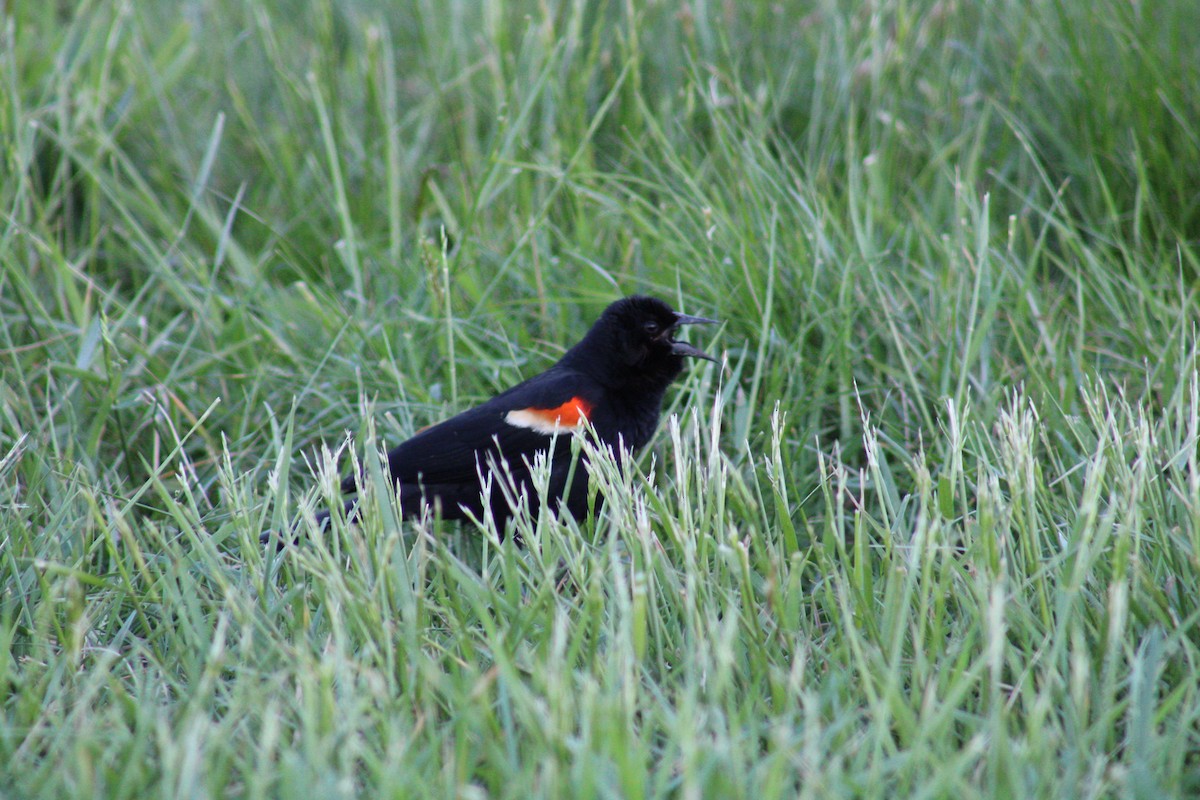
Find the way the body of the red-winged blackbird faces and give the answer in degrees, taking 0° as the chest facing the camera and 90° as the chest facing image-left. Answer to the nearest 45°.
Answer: approximately 270°
